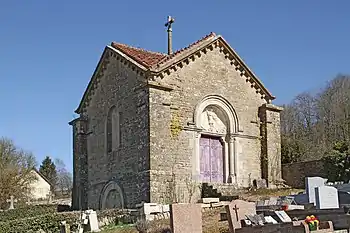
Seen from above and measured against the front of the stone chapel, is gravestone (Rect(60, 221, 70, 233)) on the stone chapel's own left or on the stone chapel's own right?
on the stone chapel's own right

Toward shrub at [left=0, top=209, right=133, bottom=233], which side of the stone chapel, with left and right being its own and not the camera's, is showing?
right

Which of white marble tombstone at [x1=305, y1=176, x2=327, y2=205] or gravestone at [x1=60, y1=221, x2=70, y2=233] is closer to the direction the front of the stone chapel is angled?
the white marble tombstone

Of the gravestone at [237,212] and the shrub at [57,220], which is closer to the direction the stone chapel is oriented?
the gravestone

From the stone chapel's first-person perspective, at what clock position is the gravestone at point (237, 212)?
The gravestone is roughly at 1 o'clock from the stone chapel.

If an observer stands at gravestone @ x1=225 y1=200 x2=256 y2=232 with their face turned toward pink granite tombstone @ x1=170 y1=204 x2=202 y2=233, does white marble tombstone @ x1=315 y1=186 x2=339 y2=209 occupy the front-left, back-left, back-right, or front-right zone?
back-right

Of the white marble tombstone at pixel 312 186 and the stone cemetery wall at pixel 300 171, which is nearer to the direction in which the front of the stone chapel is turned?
the white marble tombstone

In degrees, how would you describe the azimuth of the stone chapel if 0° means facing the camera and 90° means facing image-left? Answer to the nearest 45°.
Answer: approximately 315°
